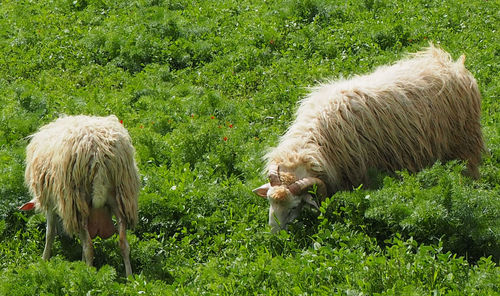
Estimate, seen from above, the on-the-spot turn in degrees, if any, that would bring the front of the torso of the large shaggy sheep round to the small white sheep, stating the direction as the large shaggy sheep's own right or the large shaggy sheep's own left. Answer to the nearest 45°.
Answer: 0° — it already faces it

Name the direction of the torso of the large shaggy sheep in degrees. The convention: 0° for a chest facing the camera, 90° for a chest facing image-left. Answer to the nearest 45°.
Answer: approximately 45°
